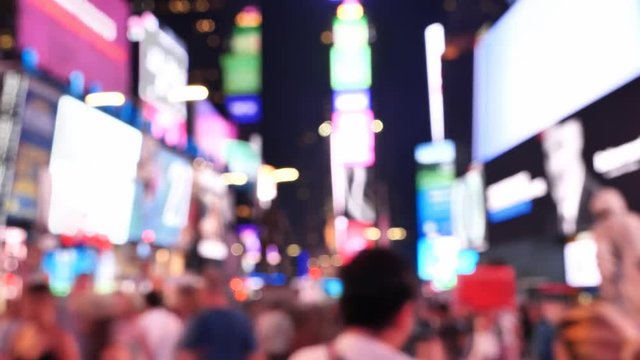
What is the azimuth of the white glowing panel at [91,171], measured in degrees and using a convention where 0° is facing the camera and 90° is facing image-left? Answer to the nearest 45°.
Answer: approximately 315°

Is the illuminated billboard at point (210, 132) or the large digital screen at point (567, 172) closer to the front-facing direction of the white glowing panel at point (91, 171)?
the large digital screen

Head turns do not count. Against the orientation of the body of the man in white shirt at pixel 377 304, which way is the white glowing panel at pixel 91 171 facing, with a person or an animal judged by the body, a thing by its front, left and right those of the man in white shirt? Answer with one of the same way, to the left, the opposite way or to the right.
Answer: to the right

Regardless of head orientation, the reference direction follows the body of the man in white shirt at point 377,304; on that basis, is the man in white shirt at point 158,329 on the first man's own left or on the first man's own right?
on the first man's own left

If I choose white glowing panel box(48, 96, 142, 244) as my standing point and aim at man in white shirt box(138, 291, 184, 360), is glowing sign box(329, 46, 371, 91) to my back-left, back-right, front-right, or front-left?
back-left

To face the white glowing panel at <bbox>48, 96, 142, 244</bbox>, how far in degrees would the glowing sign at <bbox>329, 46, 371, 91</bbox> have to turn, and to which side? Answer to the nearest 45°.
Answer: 0° — it already faces it

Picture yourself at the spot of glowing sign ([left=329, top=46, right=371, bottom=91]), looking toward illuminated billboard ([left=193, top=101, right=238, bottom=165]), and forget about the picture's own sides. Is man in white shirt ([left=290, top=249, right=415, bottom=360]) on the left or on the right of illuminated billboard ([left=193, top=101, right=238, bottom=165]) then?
left

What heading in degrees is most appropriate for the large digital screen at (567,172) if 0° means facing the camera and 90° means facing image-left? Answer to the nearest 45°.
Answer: approximately 45°

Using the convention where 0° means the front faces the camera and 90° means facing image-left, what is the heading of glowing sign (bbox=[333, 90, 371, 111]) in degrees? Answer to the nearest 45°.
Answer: approximately 0°

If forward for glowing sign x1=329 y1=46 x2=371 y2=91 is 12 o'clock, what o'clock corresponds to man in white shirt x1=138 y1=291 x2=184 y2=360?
The man in white shirt is roughly at 12 o'clock from the glowing sign.

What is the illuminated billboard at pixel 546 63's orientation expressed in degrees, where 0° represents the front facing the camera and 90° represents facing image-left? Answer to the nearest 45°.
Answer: approximately 45°

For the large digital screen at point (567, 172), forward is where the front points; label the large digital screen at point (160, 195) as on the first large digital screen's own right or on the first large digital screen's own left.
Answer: on the first large digital screen's own right

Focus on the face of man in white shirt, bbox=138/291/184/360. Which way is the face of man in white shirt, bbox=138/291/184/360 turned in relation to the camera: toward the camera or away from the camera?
away from the camera

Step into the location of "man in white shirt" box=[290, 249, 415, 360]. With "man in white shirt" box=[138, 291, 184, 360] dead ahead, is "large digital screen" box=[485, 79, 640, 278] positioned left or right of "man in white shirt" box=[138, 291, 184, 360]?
right

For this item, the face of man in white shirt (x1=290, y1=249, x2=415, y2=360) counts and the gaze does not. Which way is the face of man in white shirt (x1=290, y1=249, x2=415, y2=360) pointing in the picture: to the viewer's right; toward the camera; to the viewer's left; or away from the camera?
away from the camera
